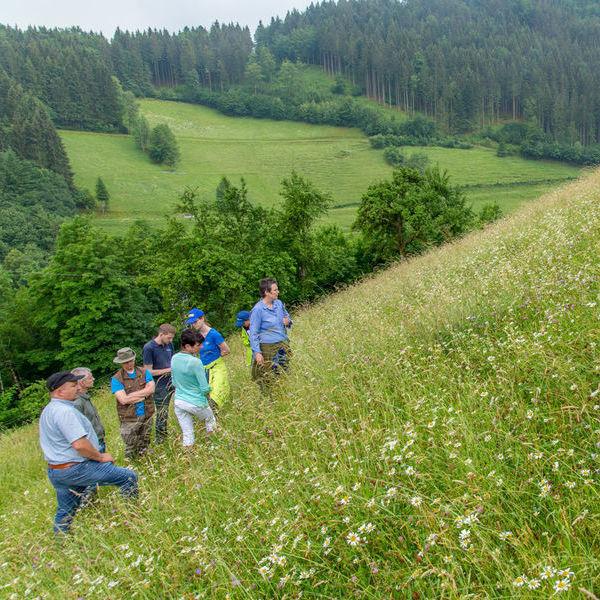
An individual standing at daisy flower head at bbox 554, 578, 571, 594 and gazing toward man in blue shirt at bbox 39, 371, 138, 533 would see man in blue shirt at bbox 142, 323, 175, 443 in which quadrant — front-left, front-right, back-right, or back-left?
front-right

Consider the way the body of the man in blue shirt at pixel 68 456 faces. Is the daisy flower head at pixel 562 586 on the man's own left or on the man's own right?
on the man's own right

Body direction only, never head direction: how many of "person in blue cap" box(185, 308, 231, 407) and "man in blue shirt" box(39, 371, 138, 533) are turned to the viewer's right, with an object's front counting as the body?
1

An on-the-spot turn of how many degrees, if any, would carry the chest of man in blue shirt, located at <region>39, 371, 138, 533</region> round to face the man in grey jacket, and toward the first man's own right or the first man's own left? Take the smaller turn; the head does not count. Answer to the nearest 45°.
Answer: approximately 90° to the first man's own left

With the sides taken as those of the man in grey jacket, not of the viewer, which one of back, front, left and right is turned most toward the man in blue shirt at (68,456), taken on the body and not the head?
right

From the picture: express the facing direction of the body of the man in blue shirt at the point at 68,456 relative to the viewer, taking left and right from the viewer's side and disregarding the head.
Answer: facing to the right of the viewer

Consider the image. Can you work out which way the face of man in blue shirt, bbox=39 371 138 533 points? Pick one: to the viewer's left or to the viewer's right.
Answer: to the viewer's right

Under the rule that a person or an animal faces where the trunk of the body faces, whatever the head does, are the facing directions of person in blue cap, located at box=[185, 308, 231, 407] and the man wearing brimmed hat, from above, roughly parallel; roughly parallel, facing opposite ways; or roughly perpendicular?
roughly perpendicular

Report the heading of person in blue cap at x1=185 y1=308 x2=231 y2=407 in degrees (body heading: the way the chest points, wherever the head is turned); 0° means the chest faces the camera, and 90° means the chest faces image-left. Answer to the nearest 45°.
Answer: approximately 45°

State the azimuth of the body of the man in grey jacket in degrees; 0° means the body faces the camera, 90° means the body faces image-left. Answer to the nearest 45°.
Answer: approximately 270°

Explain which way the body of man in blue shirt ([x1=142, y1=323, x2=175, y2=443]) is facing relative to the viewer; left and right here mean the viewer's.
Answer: facing the viewer and to the right of the viewer
